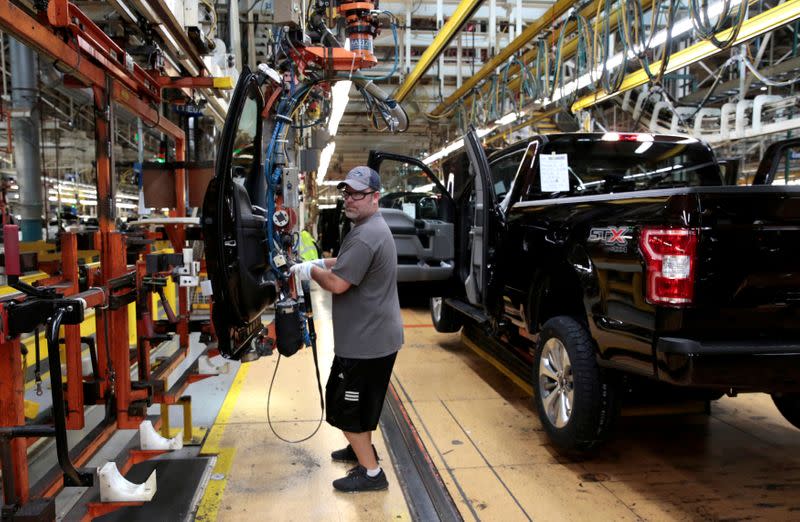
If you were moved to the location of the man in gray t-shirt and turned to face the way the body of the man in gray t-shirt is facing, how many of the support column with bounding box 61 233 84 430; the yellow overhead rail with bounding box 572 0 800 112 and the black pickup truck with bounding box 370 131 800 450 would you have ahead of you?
1

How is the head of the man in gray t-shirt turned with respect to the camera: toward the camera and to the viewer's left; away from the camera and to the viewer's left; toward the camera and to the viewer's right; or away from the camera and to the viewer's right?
toward the camera and to the viewer's left

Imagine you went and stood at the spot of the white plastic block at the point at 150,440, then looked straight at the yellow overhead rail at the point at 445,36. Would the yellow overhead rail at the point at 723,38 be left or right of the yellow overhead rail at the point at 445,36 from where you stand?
right

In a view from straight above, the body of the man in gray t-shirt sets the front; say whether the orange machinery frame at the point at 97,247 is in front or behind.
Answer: in front

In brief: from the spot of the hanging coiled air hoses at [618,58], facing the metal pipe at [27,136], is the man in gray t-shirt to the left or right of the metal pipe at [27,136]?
left

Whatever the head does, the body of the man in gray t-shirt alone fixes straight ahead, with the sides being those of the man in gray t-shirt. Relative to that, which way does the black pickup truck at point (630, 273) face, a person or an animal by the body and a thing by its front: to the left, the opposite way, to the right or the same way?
to the right

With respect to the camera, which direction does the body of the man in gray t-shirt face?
to the viewer's left

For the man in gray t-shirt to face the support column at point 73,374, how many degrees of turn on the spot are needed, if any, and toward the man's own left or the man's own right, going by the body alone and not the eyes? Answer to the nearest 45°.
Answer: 0° — they already face it

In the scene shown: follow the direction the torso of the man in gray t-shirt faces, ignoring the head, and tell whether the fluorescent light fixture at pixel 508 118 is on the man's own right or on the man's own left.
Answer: on the man's own right

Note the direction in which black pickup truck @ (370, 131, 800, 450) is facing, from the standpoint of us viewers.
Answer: facing away from the viewer and to the left of the viewer

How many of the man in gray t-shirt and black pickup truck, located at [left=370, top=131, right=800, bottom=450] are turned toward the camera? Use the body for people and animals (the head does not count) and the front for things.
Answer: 0

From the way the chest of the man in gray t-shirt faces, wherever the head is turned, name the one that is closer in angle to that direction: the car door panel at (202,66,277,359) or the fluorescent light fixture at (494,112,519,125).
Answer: the car door panel

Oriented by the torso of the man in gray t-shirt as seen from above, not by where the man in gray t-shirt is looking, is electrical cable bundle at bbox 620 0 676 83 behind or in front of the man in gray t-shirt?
behind

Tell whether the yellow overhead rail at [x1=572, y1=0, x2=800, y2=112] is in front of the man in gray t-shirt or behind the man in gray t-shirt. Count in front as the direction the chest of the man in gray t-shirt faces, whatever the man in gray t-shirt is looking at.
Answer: behind

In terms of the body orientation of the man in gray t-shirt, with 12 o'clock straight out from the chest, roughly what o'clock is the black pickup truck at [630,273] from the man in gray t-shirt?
The black pickup truck is roughly at 6 o'clock from the man in gray t-shirt.
